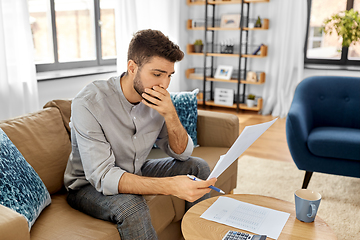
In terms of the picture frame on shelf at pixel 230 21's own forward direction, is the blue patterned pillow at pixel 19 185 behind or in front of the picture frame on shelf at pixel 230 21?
in front

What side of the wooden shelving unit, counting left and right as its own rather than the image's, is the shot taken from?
front

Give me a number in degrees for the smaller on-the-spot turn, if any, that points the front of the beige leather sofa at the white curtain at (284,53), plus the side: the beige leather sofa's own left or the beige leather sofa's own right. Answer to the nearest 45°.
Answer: approximately 90° to the beige leather sofa's own left

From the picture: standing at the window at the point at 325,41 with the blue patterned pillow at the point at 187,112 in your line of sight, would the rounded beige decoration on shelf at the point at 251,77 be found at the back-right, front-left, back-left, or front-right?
front-right

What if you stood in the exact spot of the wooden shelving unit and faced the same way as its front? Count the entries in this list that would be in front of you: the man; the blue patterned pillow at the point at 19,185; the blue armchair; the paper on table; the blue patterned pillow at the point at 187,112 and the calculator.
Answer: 6

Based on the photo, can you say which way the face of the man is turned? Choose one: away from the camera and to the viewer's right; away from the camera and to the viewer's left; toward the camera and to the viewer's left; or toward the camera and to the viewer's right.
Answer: toward the camera and to the viewer's right

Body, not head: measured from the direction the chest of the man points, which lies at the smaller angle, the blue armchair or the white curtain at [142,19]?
the blue armchair

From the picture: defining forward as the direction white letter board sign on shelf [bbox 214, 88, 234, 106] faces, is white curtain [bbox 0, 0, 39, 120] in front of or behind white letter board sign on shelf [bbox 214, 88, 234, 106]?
in front

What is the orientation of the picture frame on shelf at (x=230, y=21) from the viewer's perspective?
toward the camera

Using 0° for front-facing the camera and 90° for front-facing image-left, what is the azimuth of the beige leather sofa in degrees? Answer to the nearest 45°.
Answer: approximately 315°

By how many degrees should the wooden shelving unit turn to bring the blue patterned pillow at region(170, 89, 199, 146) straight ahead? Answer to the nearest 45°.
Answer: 0° — it already faces it

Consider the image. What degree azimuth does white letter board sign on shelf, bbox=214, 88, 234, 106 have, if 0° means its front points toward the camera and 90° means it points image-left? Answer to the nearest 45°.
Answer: approximately 0°

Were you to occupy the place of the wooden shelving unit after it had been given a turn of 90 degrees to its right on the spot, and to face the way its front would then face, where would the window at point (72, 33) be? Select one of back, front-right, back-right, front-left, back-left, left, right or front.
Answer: front-left

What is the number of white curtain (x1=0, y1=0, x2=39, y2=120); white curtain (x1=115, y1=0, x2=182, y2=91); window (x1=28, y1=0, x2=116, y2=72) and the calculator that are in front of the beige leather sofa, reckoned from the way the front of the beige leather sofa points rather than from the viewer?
1

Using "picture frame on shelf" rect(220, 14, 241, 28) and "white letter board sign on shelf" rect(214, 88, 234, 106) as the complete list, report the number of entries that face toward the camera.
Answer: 2

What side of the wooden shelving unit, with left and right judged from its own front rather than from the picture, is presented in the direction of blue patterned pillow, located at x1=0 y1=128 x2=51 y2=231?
front

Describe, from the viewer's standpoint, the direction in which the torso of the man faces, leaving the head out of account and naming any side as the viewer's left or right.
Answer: facing the viewer and to the right of the viewer

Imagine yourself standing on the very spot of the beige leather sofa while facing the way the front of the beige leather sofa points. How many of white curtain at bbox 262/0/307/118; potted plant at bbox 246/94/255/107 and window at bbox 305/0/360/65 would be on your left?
3

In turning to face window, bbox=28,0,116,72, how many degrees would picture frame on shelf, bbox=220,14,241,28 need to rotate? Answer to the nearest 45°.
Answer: approximately 45° to its right
